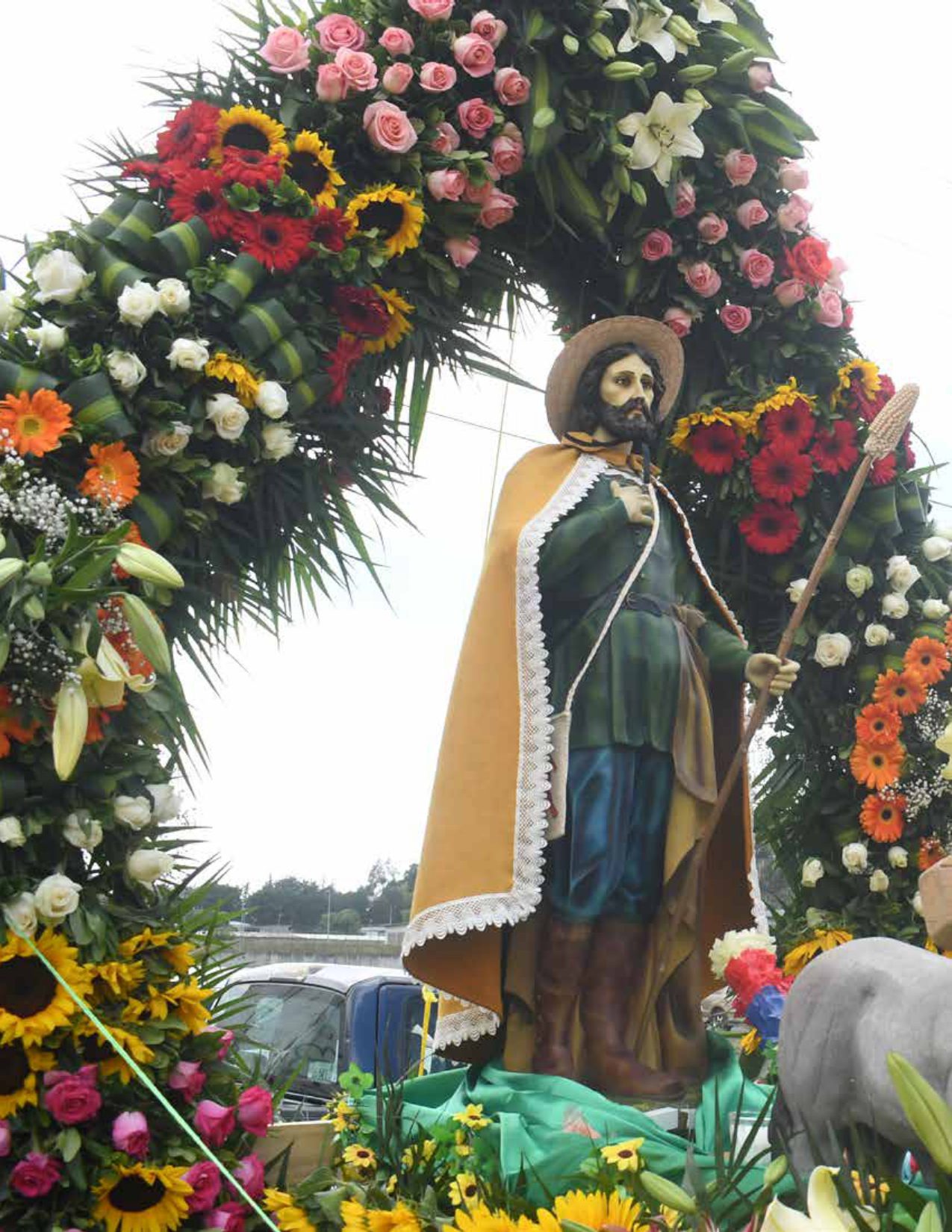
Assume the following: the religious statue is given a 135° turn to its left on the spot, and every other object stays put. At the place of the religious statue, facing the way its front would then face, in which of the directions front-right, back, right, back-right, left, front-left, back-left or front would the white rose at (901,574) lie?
front-right

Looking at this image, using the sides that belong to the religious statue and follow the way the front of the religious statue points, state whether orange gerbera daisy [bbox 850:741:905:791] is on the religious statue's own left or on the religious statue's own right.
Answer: on the religious statue's own left

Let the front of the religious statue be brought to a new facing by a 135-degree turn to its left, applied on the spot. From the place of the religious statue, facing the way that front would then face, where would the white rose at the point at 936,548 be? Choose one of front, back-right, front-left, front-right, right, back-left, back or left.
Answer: front-right

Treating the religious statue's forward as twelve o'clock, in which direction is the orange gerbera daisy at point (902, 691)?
The orange gerbera daisy is roughly at 9 o'clock from the religious statue.

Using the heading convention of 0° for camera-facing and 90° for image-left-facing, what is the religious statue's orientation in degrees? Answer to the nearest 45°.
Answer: approximately 315°

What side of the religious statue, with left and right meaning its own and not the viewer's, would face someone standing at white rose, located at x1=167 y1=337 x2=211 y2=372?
right

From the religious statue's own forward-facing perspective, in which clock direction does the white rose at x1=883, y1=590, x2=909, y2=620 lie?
The white rose is roughly at 9 o'clock from the religious statue.

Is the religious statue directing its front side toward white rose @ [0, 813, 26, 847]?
no

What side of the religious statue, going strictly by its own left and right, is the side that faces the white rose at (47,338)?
right

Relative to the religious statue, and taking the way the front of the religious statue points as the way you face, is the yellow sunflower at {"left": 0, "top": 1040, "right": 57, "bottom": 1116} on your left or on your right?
on your right
